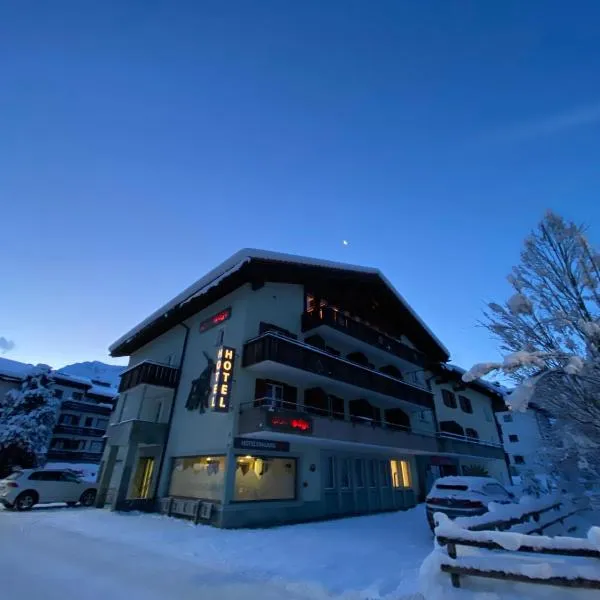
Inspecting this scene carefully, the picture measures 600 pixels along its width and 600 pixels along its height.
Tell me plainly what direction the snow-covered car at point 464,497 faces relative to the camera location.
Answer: facing away from the viewer and to the right of the viewer

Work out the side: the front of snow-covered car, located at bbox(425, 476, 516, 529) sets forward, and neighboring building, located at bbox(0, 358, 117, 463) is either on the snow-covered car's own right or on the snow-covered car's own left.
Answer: on the snow-covered car's own left

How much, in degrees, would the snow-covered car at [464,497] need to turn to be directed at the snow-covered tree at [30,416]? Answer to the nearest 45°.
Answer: approximately 135° to its left

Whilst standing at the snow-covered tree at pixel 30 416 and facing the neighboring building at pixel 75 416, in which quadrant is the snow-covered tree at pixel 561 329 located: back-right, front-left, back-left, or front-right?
back-right
